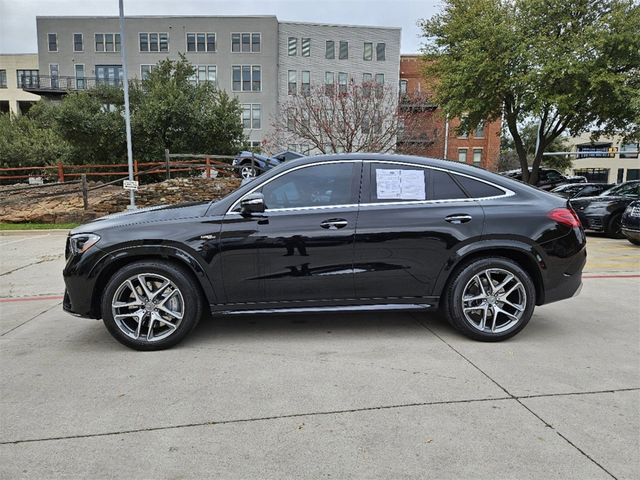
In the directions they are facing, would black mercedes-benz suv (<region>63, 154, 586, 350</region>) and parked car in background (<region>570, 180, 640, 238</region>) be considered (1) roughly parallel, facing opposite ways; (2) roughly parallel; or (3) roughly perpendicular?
roughly parallel

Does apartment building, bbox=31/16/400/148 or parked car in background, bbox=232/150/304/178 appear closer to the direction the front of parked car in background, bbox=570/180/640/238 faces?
the parked car in background

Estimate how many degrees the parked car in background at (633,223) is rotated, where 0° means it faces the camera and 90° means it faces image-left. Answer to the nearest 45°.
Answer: approximately 45°

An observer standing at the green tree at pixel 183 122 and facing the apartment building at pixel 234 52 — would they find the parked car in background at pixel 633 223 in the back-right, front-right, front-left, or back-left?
back-right

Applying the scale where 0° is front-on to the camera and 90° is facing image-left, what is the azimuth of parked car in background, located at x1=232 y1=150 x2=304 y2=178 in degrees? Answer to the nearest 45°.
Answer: approximately 90°

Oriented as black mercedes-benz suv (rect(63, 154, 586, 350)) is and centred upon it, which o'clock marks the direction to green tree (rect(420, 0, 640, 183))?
The green tree is roughly at 4 o'clock from the black mercedes-benz suv.

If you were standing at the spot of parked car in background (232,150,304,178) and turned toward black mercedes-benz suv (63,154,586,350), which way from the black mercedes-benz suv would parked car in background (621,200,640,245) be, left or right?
left

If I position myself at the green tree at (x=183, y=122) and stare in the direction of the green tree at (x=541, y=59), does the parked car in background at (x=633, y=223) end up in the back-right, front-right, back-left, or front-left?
front-right

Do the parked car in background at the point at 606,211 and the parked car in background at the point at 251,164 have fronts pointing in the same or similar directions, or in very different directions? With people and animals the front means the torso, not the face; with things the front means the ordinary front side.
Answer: same or similar directions

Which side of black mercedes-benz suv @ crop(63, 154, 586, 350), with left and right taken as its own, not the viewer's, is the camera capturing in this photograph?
left

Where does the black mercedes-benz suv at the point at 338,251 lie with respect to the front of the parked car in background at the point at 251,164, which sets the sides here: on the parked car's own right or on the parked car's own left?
on the parked car's own left

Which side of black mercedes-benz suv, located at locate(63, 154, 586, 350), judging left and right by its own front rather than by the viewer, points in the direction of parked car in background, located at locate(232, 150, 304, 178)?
right

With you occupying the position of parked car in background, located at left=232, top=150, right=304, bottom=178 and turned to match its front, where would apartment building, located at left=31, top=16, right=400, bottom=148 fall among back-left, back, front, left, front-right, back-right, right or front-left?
right

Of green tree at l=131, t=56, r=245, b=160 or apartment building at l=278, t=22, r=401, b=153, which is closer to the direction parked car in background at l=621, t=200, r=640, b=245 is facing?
the green tree

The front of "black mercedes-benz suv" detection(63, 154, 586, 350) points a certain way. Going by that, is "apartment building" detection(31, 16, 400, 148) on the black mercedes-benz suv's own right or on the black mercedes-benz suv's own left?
on the black mercedes-benz suv's own right
